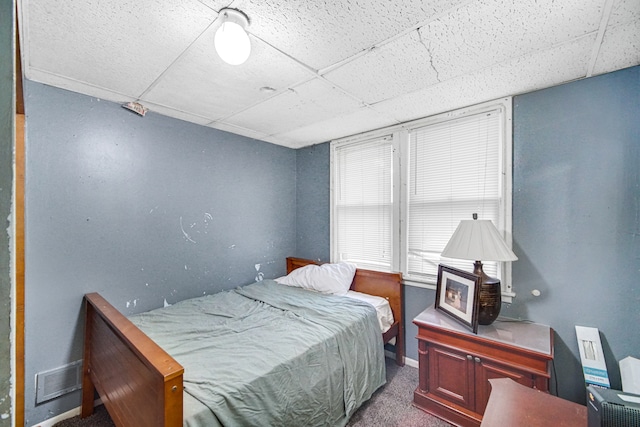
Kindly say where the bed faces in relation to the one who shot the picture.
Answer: facing the viewer and to the left of the viewer

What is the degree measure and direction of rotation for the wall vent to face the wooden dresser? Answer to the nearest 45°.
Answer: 0° — it already faces it

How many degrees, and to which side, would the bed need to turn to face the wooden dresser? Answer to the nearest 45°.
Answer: approximately 135° to its left

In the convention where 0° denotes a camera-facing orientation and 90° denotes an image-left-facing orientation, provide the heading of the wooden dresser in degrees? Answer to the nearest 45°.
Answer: approximately 45°

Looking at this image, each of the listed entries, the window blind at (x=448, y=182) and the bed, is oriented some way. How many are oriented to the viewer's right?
0

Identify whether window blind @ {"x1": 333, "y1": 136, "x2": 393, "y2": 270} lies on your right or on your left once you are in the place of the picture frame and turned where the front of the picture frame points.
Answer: on your right

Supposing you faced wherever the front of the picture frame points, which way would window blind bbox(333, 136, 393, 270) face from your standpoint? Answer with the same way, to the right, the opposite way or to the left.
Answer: the same way

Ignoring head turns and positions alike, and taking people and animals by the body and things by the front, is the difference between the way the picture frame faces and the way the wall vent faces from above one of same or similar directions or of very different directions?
very different directions

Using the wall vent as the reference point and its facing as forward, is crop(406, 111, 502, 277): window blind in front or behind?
in front

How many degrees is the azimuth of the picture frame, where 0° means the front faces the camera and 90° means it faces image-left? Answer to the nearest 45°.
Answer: approximately 45°

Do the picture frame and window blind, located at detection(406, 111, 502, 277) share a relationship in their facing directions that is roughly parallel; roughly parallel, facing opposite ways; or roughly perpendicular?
roughly parallel

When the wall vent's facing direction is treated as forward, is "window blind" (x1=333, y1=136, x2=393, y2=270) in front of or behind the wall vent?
in front

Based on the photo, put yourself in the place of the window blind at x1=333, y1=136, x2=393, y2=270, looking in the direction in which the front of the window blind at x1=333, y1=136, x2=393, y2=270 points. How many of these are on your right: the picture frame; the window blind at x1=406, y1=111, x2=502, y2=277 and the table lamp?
0

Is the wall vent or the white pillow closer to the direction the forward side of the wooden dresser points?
the wall vent

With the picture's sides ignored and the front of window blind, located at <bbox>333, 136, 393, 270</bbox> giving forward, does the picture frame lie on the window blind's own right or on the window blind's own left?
on the window blind's own left

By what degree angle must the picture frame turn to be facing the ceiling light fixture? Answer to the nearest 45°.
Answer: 0° — it already faces it

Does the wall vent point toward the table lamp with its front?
no
